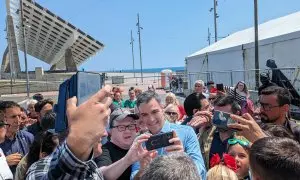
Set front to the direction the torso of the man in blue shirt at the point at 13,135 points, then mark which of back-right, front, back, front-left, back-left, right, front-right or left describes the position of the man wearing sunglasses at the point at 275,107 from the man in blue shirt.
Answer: front

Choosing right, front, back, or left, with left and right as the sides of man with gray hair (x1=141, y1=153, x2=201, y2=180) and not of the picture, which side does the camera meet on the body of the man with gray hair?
back

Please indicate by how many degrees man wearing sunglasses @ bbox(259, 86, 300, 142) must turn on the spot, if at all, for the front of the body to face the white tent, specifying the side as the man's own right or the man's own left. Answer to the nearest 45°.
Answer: approximately 135° to the man's own right

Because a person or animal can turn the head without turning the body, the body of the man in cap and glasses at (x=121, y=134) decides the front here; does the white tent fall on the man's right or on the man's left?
on the man's left

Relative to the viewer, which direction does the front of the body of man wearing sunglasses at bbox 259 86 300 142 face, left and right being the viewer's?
facing the viewer and to the left of the viewer

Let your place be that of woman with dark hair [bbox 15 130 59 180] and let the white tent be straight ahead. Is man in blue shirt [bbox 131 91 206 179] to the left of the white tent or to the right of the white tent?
right

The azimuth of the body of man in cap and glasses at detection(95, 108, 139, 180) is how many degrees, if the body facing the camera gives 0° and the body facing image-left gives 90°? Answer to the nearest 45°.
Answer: approximately 315°

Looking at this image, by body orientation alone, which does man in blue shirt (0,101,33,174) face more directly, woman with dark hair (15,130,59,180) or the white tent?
the woman with dark hair

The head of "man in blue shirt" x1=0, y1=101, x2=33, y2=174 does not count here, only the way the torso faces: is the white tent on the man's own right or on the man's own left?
on the man's own left

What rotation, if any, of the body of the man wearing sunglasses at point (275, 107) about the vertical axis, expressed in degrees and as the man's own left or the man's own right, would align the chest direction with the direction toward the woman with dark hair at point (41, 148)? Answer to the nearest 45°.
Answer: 0° — they already face them

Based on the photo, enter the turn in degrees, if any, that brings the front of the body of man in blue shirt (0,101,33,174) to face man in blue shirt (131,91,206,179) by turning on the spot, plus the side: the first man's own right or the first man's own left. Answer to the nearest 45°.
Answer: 0° — they already face them

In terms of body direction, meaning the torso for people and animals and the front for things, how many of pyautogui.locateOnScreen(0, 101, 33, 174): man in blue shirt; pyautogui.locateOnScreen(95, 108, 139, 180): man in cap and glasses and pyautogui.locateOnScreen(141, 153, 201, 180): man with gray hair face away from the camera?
1

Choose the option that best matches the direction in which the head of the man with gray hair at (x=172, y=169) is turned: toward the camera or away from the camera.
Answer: away from the camera

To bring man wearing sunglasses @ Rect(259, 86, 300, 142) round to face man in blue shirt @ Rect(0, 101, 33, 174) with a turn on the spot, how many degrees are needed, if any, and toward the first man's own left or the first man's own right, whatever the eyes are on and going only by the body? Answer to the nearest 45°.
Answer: approximately 45° to the first man's own right

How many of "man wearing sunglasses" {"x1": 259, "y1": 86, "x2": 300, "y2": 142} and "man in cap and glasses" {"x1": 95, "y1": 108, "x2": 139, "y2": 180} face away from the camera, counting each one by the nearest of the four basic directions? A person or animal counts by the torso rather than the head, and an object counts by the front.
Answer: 0
